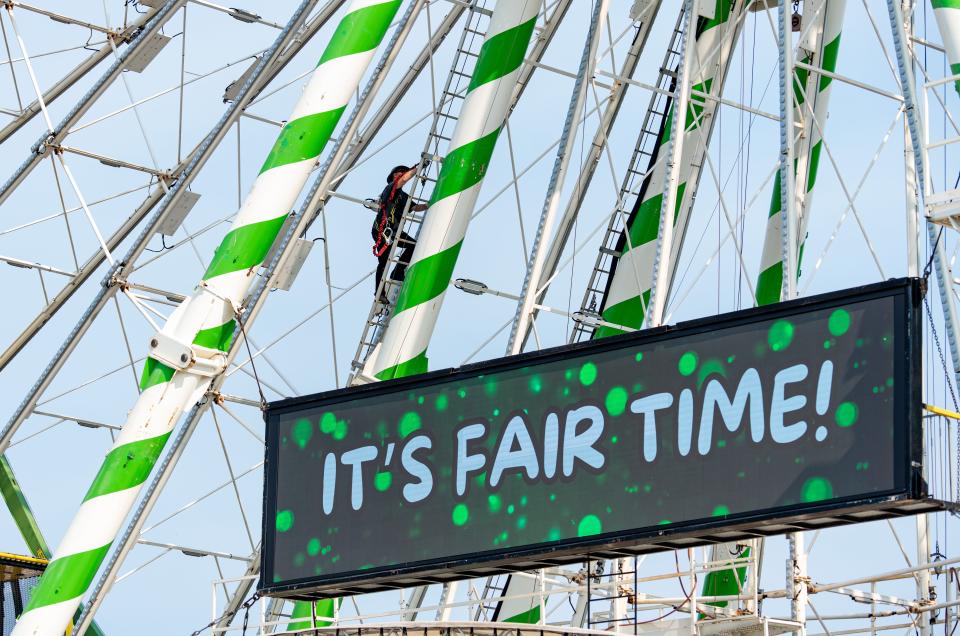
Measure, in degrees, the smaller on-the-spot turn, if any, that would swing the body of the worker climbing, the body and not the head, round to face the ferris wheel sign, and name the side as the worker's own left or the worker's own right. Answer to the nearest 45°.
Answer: approximately 90° to the worker's own right

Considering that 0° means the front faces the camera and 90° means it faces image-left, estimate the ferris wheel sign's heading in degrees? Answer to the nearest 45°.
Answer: approximately 45°

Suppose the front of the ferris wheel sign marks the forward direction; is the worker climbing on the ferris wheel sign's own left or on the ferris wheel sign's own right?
on the ferris wheel sign's own right

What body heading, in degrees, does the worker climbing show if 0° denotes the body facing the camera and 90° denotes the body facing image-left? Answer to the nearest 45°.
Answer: approximately 270°
